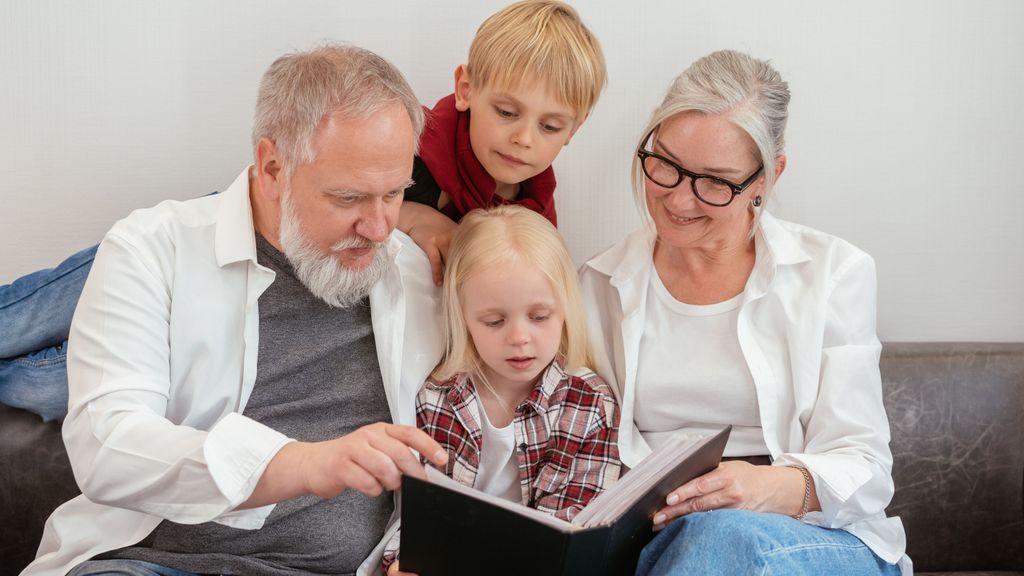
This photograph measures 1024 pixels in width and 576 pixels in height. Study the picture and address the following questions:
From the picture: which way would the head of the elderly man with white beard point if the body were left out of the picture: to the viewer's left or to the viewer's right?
to the viewer's right

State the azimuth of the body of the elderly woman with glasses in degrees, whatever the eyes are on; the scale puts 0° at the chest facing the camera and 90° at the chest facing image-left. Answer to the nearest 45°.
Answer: approximately 45°

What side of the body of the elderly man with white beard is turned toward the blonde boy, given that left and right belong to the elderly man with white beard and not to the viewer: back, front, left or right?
left
